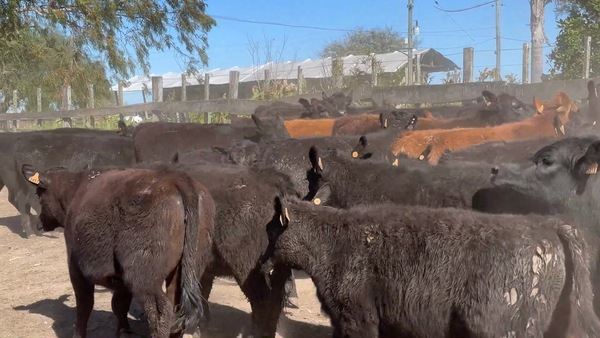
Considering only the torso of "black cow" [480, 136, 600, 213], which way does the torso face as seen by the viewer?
to the viewer's left

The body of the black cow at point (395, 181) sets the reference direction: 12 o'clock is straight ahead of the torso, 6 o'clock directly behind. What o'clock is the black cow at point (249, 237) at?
the black cow at point (249, 237) is roughly at 11 o'clock from the black cow at point (395, 181).

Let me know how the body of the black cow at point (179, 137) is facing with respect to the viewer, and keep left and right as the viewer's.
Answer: facing to the right of the viewer

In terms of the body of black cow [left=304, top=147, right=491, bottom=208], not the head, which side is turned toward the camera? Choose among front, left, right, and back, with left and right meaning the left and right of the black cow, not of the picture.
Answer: left

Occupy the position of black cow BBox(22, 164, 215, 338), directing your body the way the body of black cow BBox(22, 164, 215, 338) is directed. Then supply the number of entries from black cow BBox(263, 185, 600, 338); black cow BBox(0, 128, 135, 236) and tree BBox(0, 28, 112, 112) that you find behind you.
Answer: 1

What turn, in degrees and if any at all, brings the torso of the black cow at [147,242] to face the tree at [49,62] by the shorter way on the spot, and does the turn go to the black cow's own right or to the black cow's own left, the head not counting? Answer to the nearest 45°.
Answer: approximately 45° to the black cow's own right

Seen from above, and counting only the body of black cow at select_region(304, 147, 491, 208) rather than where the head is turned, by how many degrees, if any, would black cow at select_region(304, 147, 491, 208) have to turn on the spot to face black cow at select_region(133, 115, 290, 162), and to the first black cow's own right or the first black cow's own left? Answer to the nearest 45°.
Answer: approximately 45° to the first black cow's own right

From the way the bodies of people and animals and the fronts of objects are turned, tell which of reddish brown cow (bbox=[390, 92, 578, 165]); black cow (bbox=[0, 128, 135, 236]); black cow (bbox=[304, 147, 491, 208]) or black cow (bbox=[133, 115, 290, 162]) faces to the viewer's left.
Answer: black cow (bbox=[304, 147, 491, 208])

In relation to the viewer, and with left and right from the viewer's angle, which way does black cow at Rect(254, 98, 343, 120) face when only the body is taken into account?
facing to the right of the viewer

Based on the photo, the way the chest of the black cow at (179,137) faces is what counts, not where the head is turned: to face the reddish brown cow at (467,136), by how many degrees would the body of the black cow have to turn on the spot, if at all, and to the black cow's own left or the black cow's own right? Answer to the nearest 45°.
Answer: approximately 45° to the black cow's own right
